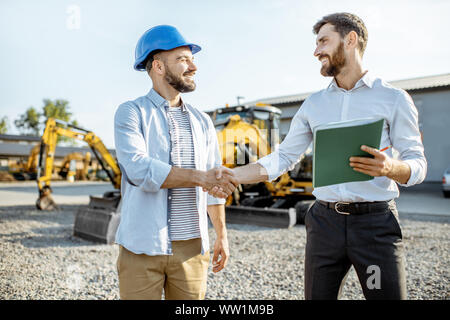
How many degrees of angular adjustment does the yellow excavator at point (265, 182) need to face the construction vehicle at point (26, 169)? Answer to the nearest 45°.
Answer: approximately 90° to its right

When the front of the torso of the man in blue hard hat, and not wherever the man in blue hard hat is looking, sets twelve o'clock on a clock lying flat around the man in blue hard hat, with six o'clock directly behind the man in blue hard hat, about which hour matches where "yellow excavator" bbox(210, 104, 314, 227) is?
The yellow excavator is roughly at 8 o'clock from the man in blue hard hat.

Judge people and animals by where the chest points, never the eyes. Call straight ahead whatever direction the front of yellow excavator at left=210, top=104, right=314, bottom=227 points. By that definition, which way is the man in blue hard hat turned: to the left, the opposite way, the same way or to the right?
to the left

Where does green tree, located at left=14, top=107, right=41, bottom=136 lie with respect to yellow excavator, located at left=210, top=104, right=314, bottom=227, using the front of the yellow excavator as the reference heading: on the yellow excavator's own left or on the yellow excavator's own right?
on the yellow excavator's own right

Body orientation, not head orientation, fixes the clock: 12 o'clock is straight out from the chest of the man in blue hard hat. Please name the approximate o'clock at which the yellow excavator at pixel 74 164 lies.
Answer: The yellow excavator is roughly at 7 o'clock from the man in blue hard hat.

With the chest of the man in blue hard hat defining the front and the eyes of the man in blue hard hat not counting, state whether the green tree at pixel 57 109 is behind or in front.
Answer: behind

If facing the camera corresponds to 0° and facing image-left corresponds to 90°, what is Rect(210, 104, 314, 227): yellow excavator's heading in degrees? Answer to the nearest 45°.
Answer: approximately 45°

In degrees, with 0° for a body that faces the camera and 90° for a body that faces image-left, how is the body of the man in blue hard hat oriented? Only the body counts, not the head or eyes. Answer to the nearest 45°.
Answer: approximately 315°

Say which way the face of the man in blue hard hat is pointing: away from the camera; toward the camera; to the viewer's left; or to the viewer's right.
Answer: to the viewer's right

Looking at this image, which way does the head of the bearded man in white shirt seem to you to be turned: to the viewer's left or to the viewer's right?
to the viewer's left
